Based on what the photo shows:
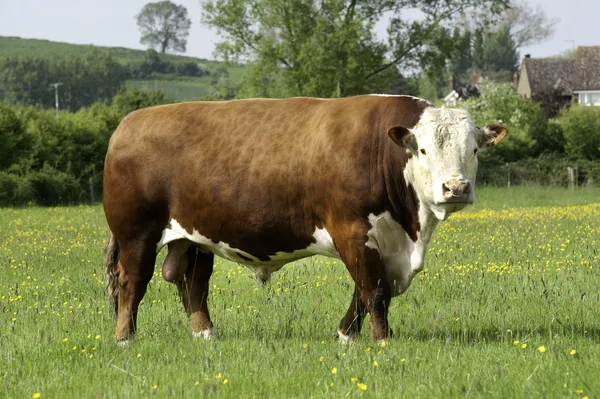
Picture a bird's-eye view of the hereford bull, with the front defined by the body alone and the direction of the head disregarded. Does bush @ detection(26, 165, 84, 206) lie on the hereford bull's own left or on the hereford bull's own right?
on the hereford bull's own left

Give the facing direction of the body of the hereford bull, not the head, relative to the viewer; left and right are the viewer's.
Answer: facing to the right of the viewer

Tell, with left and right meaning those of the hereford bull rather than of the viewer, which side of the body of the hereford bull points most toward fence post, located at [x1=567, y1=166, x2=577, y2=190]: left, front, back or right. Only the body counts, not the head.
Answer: left

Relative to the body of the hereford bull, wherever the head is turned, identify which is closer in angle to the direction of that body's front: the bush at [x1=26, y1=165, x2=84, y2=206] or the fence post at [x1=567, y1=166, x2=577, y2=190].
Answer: the fence post

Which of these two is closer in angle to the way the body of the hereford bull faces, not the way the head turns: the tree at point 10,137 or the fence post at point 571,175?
the fence post

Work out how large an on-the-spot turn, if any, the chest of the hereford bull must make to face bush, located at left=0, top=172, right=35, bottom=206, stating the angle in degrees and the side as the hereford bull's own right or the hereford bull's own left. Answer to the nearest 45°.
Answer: approximately 135° to the hereford bull's own left
